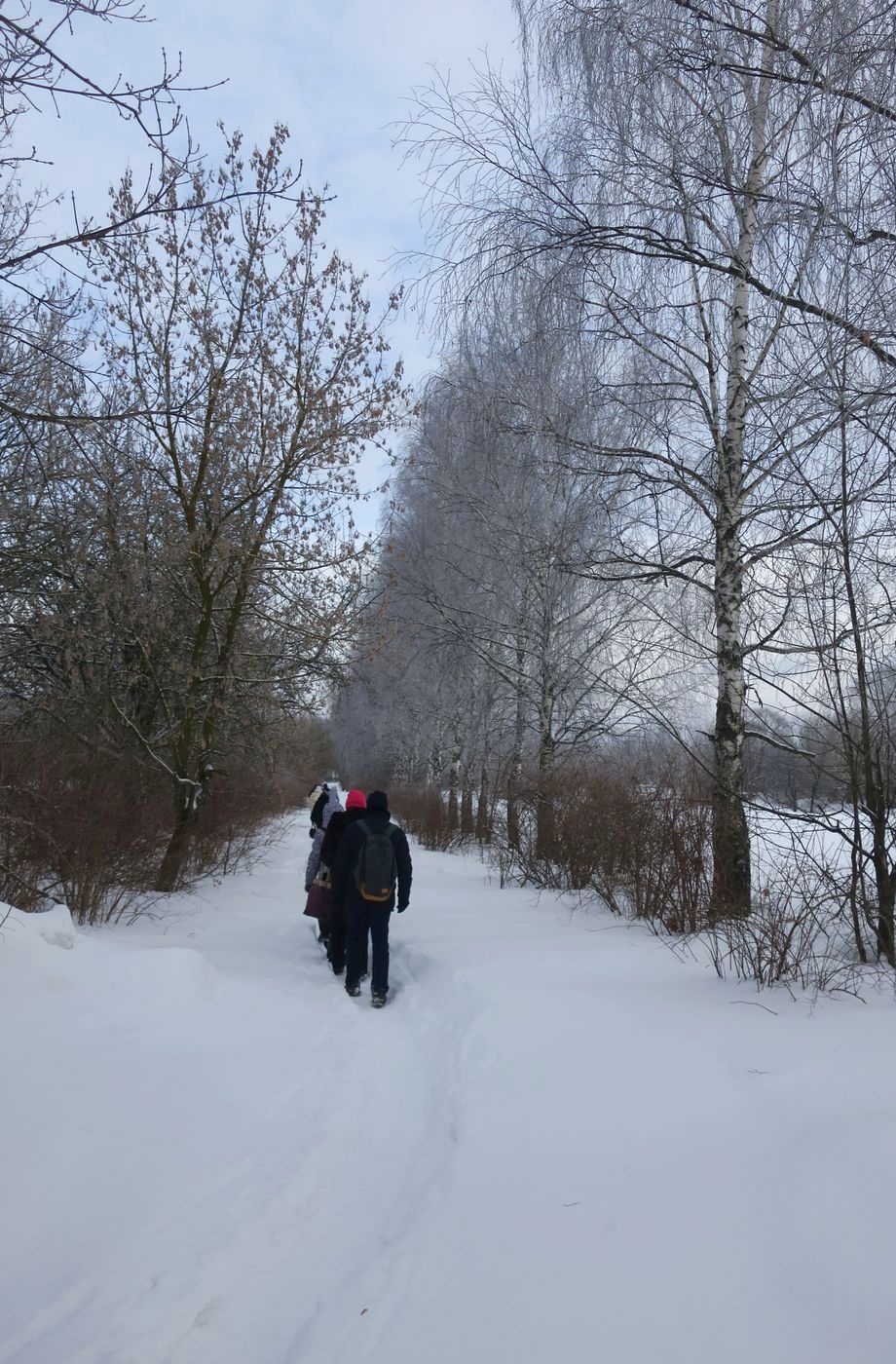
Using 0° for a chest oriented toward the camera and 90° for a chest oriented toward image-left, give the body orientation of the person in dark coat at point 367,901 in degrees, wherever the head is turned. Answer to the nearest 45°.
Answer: approximately 180°

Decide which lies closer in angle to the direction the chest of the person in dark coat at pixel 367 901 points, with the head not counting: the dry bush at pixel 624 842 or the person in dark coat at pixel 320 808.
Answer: the person in dark coat

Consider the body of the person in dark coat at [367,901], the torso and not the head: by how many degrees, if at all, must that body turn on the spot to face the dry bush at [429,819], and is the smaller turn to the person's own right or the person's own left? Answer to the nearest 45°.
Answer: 0° — they already face it

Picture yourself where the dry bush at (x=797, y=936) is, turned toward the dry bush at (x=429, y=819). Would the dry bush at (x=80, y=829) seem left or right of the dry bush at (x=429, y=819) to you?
left

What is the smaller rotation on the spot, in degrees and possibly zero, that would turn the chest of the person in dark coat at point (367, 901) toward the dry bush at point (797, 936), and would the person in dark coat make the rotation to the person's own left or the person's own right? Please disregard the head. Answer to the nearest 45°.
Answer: approximately 135° to the person's own right

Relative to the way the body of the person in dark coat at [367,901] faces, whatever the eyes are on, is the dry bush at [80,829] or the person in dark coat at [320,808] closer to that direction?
the person in dark coat

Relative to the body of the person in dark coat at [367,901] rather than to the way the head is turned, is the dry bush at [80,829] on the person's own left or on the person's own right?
on the person's own left
